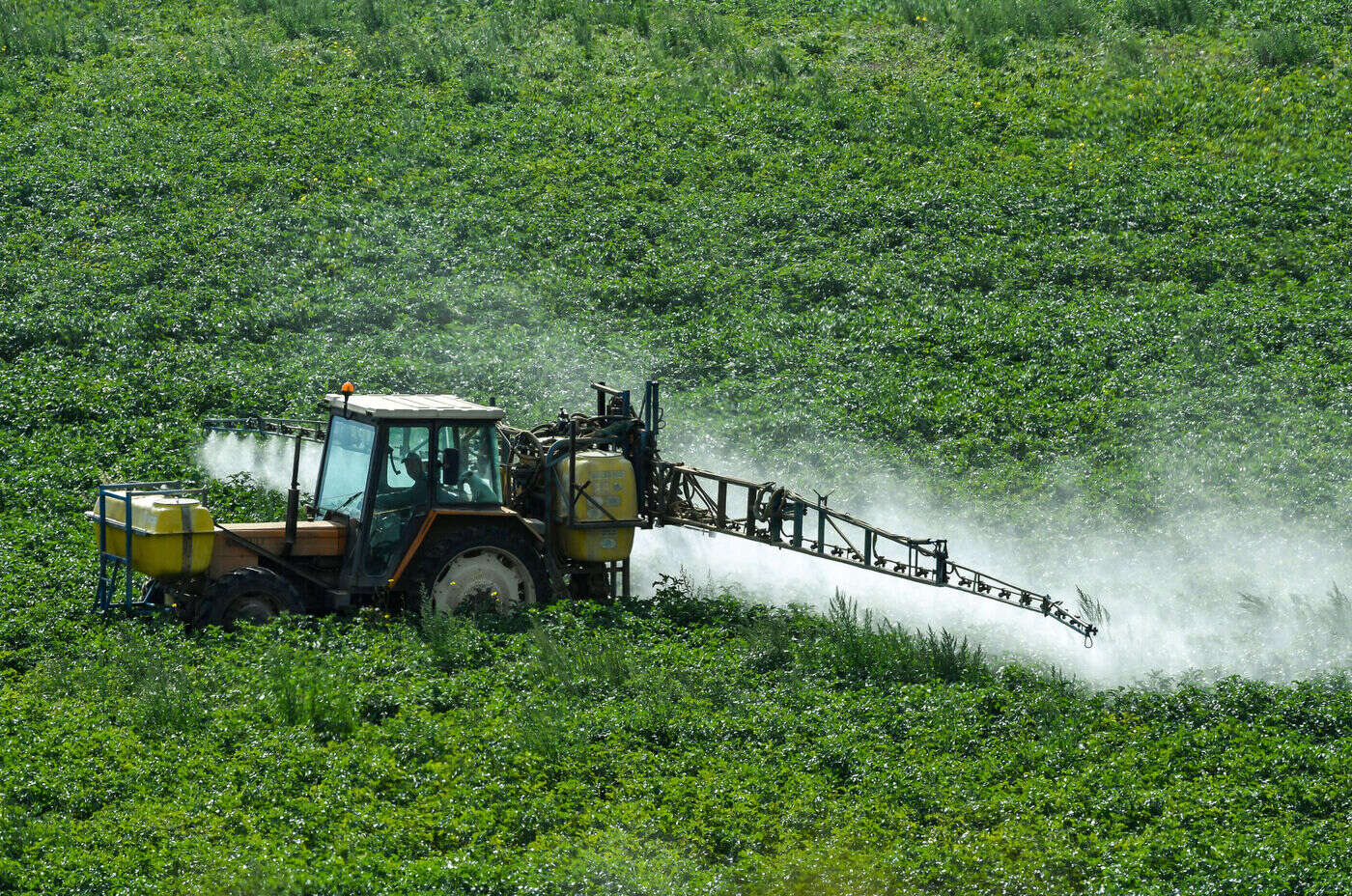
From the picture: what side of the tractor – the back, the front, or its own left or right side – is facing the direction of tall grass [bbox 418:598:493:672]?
left

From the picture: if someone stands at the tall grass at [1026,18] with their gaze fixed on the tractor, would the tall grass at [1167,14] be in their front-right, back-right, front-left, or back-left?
back-left

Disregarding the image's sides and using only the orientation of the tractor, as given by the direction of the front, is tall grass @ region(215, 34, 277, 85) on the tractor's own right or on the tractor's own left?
on the tractor's own right

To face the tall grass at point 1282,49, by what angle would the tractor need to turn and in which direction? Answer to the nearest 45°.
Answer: approximately 180°

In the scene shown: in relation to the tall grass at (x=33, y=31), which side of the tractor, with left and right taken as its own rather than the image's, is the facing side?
right

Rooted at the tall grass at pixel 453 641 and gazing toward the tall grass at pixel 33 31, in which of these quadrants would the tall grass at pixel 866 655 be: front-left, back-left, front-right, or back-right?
back-right

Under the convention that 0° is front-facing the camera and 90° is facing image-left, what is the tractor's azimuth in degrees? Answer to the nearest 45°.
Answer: approximately 45°
